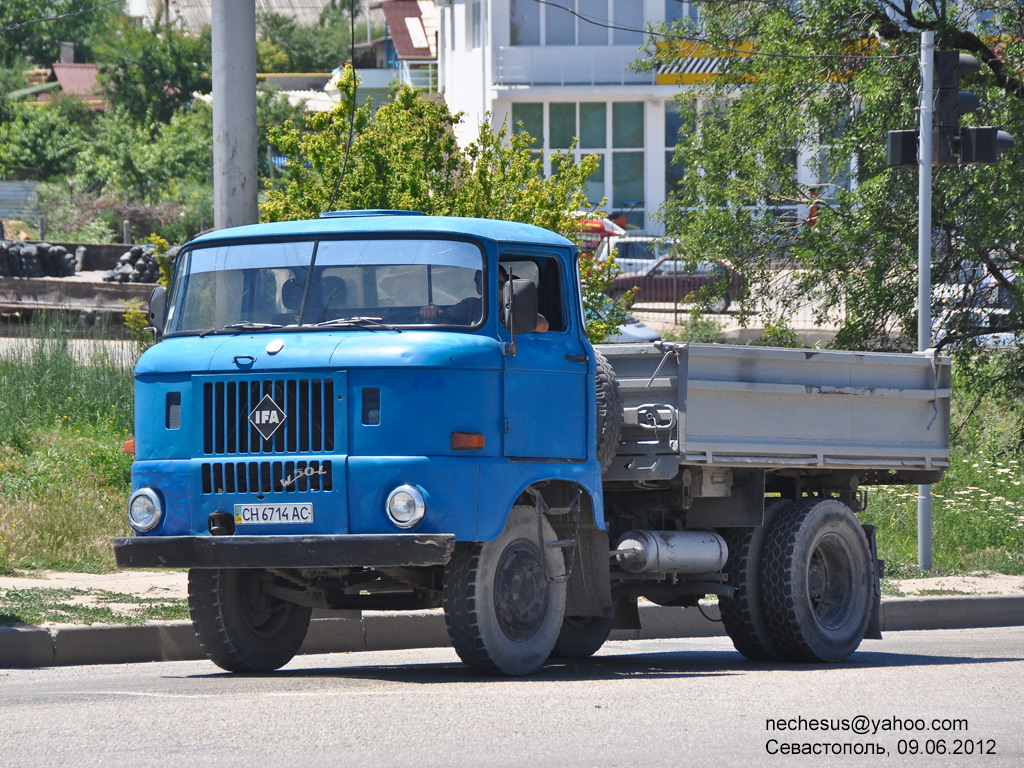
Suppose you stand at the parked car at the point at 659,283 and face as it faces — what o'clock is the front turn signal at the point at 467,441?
The front turn signal is roughly at 9 o'clock from the parked car.

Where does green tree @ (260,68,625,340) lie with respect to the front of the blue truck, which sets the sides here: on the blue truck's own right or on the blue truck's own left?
on the blue truck's own right

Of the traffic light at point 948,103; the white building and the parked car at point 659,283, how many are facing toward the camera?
1

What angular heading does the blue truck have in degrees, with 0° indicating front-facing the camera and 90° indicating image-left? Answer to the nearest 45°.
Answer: approximately 45°

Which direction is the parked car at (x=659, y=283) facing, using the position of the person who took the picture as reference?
facing to the left of the viewer

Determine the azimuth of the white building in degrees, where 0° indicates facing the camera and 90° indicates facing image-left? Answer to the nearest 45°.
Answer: approximately 0°

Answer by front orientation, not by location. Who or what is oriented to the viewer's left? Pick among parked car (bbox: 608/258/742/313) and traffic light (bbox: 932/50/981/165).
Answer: the parked car

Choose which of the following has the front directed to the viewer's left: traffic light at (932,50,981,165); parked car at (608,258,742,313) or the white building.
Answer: the parked car

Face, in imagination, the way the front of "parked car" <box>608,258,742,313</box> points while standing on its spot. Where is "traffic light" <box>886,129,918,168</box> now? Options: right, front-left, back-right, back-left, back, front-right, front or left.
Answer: left

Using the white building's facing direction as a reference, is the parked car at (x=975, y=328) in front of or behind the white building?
in front

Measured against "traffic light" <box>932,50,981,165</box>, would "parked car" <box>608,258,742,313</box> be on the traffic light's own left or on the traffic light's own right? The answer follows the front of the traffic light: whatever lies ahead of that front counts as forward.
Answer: on the traffic light's own left
